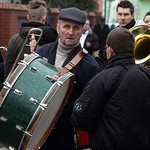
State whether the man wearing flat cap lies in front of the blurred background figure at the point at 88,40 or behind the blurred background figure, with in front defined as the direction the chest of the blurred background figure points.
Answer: in front

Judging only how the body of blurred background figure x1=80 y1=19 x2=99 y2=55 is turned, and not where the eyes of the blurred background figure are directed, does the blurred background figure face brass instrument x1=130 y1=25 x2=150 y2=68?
no

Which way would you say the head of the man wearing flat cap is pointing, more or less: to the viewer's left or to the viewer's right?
to the viewer's right

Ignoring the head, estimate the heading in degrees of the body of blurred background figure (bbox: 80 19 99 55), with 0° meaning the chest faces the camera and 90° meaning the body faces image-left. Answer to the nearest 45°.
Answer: approximately 45°

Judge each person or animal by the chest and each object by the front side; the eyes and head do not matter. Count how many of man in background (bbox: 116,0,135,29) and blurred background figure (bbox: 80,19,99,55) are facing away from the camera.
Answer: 0

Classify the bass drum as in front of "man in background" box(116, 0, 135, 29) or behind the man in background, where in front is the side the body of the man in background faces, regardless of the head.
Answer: in front

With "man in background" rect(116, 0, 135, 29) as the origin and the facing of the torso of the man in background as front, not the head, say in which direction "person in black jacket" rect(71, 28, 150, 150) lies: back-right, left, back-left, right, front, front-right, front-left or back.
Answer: front-left

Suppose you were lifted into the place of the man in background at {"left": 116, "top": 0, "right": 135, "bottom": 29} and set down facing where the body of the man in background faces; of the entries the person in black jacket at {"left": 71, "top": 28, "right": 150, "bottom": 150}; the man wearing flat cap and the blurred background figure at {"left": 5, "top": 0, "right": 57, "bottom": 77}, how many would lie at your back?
0

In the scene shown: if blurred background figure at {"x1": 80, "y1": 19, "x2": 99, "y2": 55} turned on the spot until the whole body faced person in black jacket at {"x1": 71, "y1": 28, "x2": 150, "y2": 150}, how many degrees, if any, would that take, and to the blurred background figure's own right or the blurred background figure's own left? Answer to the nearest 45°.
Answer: approximately 45° to the blurred background figure's own left

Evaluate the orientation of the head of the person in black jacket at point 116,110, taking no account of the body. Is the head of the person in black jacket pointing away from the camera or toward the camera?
away from the camera
